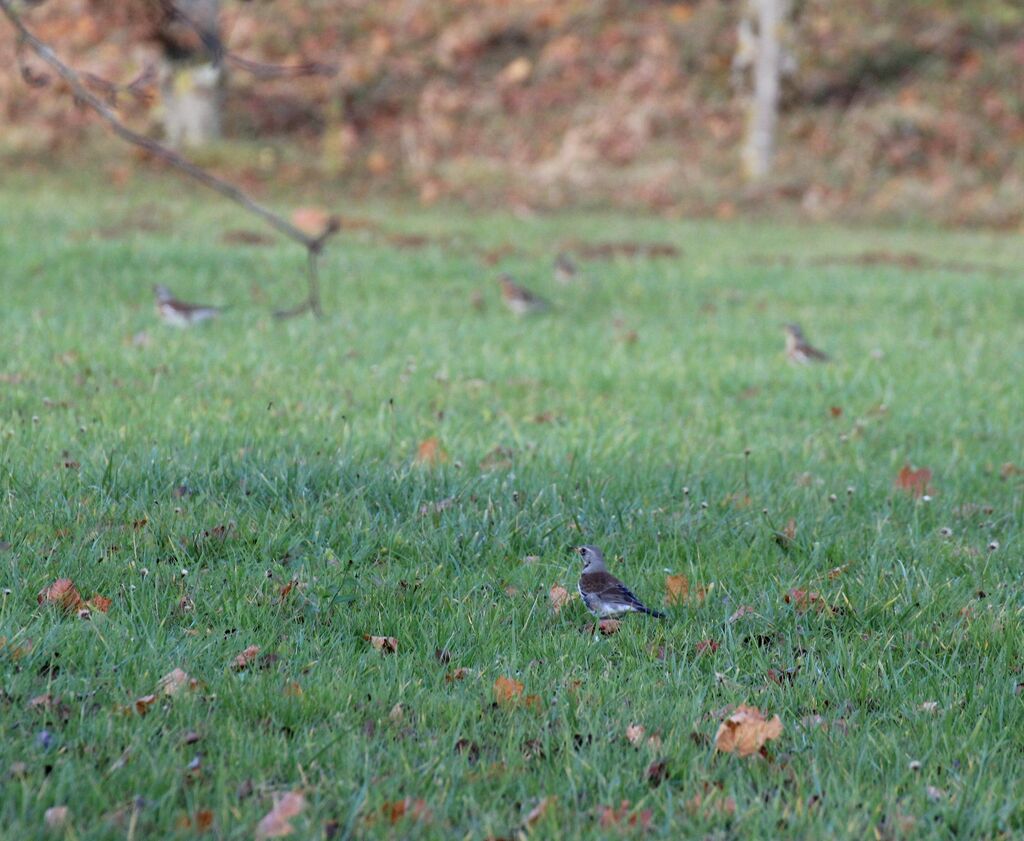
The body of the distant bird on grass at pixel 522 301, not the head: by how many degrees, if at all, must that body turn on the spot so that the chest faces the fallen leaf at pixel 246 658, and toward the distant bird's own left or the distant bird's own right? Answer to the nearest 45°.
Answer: approximately 90° to the distant bird's own left

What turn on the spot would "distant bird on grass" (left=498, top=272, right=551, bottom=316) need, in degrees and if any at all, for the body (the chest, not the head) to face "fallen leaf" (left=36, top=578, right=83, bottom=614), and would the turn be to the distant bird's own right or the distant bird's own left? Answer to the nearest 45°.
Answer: approximately 90° to the distant bird's own left

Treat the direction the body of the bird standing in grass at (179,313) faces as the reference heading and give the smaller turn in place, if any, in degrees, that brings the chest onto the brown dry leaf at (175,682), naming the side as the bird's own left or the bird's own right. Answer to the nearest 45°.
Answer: approximately 90° to the bird's own left

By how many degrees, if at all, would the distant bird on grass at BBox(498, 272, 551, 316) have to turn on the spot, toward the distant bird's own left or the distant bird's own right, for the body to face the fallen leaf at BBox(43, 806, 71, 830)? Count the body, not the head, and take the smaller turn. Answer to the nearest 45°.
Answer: approximately 90° to the distant bird's own left

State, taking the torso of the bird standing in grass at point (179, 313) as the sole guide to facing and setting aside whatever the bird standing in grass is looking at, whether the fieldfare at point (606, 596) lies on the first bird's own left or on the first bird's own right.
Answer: on the first bird's own left

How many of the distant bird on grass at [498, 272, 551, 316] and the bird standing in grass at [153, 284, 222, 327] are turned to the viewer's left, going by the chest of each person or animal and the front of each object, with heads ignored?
2

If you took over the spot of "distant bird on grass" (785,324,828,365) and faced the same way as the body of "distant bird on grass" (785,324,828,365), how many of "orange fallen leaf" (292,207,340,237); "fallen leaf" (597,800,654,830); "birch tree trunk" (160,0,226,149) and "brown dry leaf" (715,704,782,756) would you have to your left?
2

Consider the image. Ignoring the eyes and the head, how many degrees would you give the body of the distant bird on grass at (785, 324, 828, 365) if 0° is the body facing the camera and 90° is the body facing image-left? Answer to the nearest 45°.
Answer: approximately 90°

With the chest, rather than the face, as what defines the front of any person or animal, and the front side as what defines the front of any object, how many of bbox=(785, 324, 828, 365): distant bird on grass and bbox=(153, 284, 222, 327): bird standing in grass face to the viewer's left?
2

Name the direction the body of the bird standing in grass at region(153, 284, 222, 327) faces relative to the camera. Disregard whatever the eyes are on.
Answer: to the viewer's left

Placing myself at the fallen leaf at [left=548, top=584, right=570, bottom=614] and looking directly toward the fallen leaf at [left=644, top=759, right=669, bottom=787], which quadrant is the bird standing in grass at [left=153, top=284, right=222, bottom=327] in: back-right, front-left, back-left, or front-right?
back-right

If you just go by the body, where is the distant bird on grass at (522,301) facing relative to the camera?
to the viewer's left

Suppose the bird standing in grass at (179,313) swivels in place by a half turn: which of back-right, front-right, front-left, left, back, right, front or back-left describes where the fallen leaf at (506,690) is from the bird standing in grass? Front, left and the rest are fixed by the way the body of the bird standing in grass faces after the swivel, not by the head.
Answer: right
